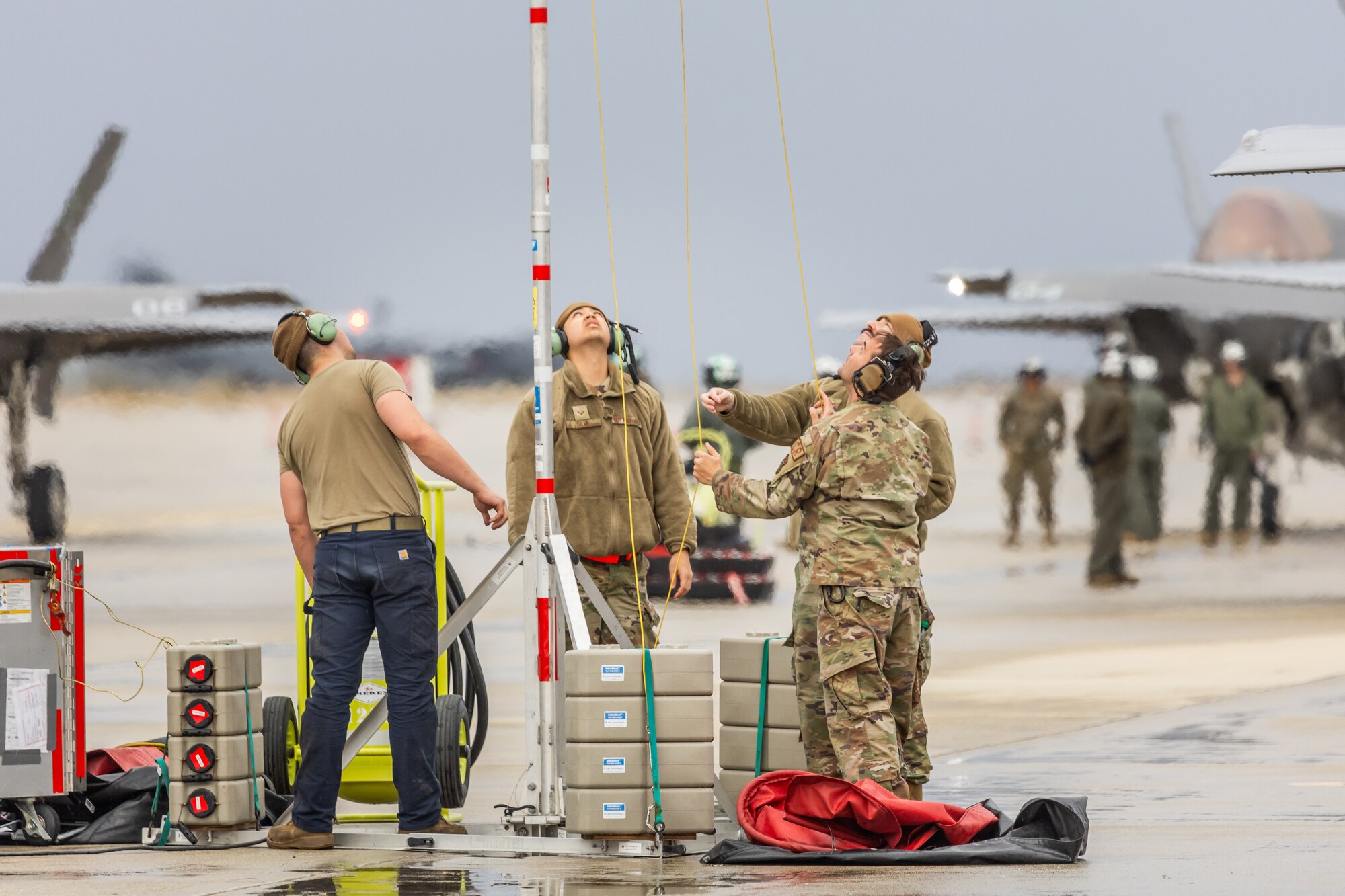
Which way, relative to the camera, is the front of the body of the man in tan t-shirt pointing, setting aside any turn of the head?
away from the camera

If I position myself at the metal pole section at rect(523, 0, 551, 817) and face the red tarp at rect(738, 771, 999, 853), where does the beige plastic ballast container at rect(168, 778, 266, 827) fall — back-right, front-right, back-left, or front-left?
back-right

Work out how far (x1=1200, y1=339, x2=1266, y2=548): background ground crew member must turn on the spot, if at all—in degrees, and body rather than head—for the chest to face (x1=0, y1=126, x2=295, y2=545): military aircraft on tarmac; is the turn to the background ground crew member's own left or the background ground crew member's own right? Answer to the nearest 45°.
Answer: approximately 90° to the background ground crew member's own right

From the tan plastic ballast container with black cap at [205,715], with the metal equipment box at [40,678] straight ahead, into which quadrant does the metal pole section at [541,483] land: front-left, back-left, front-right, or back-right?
back-right

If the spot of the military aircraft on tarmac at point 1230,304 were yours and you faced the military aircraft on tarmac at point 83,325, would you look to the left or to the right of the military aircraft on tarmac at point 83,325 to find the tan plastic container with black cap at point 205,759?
left
